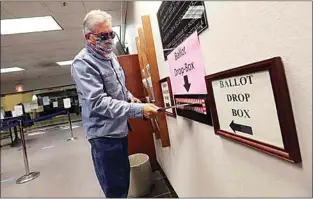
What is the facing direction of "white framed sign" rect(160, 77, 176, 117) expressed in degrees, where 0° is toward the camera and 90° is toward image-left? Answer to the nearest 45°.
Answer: approximately 45°

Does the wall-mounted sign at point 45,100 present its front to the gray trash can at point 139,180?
yes

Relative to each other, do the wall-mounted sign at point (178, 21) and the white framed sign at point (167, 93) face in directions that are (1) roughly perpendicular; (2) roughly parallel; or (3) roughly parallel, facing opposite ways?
roughly parallel

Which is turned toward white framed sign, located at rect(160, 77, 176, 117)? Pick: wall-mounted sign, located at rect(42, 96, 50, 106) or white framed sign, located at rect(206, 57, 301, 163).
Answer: the wall-mounted sign

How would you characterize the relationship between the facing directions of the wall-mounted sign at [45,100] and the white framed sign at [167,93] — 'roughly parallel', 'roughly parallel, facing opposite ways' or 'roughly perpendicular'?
roughly perpendicular

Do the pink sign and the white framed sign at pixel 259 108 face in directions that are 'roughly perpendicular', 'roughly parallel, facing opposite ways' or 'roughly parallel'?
roughly parallel

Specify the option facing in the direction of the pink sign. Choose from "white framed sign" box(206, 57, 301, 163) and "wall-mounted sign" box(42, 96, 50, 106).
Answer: the wall-mounted sign

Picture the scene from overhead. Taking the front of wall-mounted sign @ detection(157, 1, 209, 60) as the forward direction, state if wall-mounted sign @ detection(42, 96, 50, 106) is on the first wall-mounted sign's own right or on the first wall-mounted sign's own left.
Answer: on the first wall-mounted sign's own right

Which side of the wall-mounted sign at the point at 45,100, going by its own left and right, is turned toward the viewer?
front

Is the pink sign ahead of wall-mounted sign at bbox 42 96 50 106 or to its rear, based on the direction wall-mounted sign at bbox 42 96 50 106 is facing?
ahead

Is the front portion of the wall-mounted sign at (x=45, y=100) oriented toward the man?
yes

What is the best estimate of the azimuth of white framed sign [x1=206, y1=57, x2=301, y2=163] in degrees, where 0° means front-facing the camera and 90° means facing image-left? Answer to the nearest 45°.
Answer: approximately 45°

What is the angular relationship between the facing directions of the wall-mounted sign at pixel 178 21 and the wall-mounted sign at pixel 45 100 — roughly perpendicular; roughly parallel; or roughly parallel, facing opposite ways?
roughly perpendicular

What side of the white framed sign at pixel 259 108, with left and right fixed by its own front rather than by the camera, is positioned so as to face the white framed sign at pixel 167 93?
right

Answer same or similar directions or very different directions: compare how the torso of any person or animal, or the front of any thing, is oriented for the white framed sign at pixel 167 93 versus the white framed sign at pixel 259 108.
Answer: same or similar directions

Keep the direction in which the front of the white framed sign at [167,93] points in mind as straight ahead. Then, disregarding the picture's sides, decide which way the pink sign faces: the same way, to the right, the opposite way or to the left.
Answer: the same way

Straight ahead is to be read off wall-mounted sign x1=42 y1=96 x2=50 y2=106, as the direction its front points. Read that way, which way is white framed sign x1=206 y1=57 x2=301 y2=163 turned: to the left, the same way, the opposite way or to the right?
to the right
